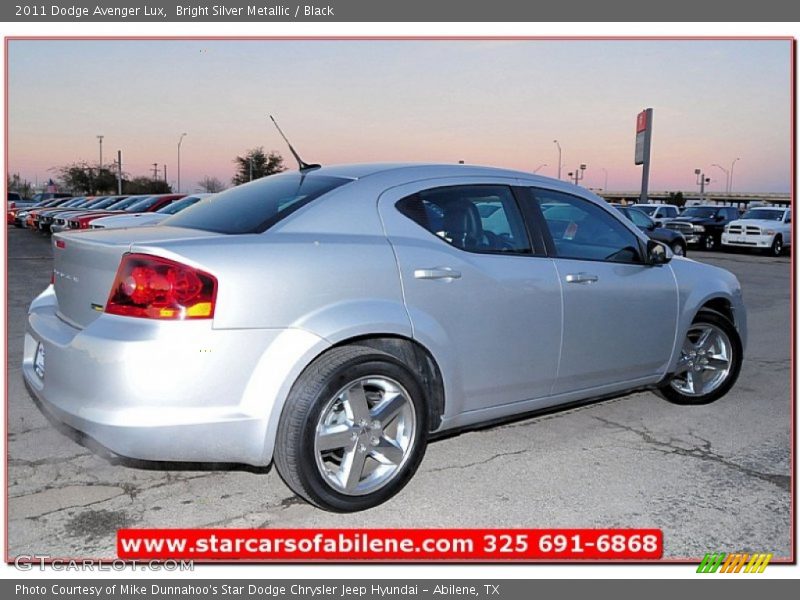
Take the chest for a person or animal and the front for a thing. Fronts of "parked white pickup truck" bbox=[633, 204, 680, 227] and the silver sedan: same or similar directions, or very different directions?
very different directions

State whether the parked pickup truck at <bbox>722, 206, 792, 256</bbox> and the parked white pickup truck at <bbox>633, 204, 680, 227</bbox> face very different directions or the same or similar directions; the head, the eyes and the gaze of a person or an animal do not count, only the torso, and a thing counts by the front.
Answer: same or similar directions

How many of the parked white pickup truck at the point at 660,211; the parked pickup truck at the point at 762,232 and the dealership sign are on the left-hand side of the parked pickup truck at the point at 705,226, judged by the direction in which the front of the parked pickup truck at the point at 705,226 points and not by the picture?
1

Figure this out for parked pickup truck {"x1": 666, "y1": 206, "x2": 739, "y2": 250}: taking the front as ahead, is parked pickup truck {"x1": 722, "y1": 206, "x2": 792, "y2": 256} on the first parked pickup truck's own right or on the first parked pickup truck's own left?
on the first parked pickup truck's own left

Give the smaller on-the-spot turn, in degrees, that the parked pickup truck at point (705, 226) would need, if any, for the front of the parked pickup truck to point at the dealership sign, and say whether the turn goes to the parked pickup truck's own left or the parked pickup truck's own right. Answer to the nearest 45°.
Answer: approximately 135° to the parked pickup truck's own right

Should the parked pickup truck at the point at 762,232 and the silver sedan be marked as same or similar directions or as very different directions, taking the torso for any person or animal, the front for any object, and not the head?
very different directions

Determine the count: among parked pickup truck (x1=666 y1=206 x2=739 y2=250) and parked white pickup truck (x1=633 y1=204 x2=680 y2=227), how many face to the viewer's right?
0

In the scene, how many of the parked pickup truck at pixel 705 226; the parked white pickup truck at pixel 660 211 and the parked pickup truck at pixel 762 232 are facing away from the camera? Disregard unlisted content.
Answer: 0

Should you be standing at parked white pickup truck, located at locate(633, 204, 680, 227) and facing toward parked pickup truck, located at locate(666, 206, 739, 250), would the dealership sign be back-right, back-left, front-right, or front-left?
back-left

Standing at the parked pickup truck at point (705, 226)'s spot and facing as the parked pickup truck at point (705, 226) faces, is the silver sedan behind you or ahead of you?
ahead

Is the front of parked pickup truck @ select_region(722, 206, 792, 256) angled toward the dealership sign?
no

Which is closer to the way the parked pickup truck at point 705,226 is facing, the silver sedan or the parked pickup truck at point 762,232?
the silver sedan

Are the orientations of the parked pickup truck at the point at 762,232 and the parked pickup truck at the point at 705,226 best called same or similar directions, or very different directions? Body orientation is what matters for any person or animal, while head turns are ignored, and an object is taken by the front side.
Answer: same or similar directions

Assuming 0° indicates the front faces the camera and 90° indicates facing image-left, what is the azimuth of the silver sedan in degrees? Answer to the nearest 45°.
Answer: approximately 225°

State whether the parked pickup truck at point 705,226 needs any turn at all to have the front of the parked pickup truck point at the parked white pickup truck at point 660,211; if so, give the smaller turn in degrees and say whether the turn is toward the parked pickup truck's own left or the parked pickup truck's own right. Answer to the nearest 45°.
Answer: approximately 90° to the parked pickup truck's own right

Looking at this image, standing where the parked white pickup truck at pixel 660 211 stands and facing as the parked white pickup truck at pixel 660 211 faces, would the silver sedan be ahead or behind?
ahead

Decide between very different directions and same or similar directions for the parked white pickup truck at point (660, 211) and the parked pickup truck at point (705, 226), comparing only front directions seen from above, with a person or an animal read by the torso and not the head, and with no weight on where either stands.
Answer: same or similar directions

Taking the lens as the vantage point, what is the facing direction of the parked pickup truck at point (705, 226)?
facing the viewer and to the left of the viewer
